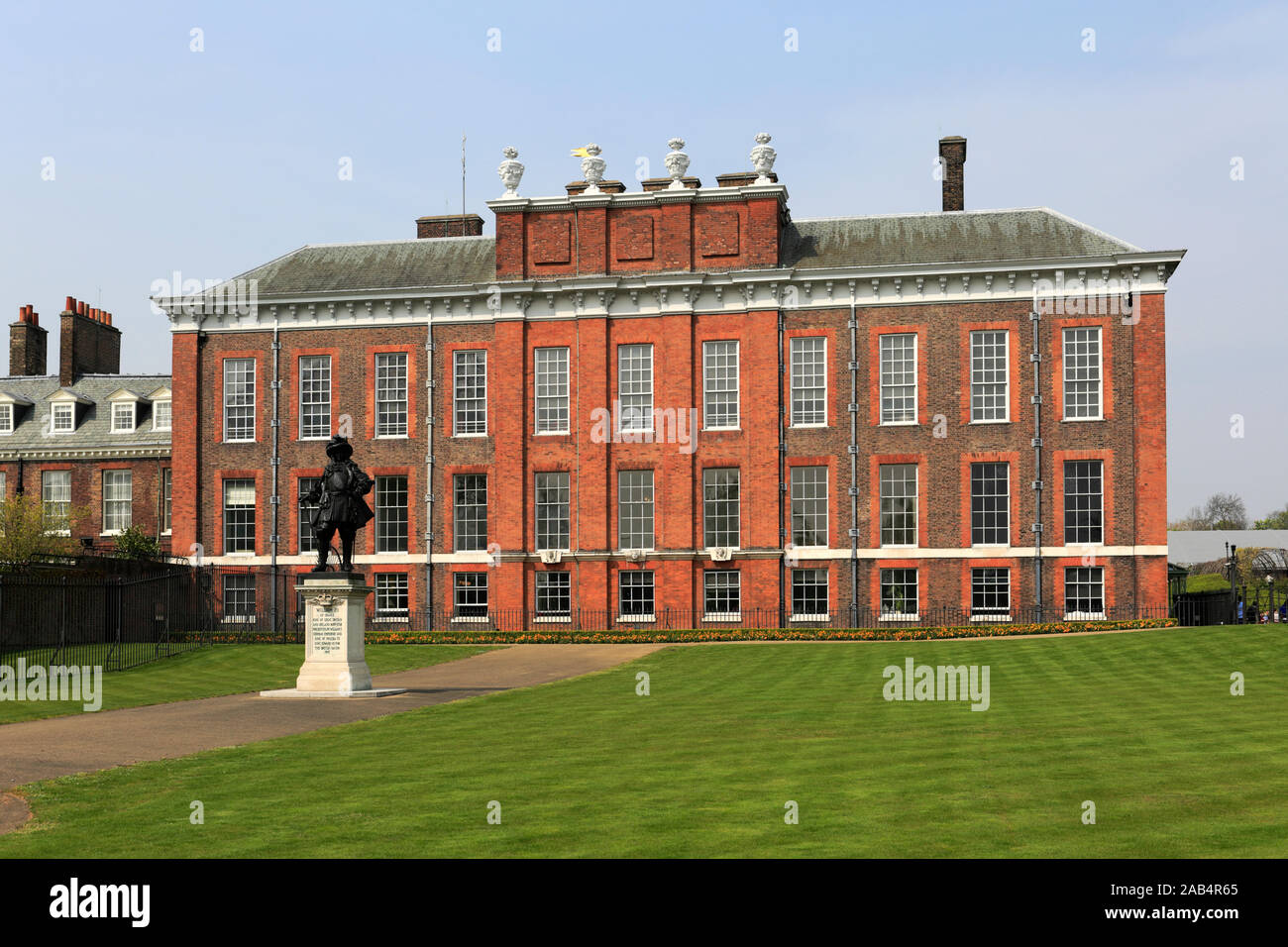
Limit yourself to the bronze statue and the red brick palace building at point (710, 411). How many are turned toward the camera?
2

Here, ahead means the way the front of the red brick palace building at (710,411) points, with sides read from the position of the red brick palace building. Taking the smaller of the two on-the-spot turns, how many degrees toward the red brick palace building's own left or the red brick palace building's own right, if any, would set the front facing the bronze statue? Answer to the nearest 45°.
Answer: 0° — it already faces it

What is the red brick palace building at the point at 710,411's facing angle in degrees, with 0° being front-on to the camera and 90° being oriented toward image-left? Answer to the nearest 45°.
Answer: approximately 0°

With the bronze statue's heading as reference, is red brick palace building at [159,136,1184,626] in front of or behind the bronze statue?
behind

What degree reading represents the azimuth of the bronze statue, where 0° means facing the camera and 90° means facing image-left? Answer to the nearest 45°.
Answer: approximately 0°
